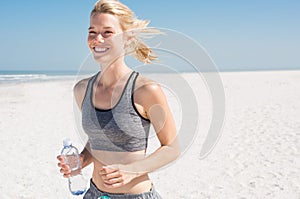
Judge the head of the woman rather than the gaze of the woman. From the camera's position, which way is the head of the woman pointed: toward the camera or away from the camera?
toward the camera

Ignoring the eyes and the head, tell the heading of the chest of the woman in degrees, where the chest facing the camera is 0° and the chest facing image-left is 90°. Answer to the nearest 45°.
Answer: approximately 45°
